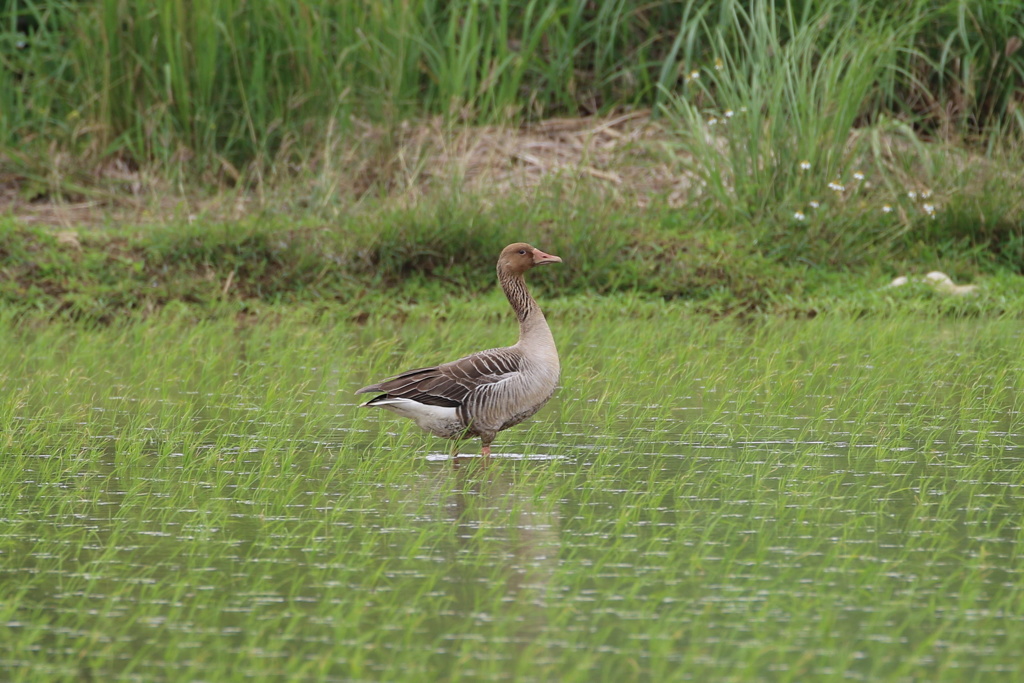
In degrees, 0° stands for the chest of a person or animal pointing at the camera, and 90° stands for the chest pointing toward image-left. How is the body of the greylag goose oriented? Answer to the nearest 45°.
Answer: approximately 270°
